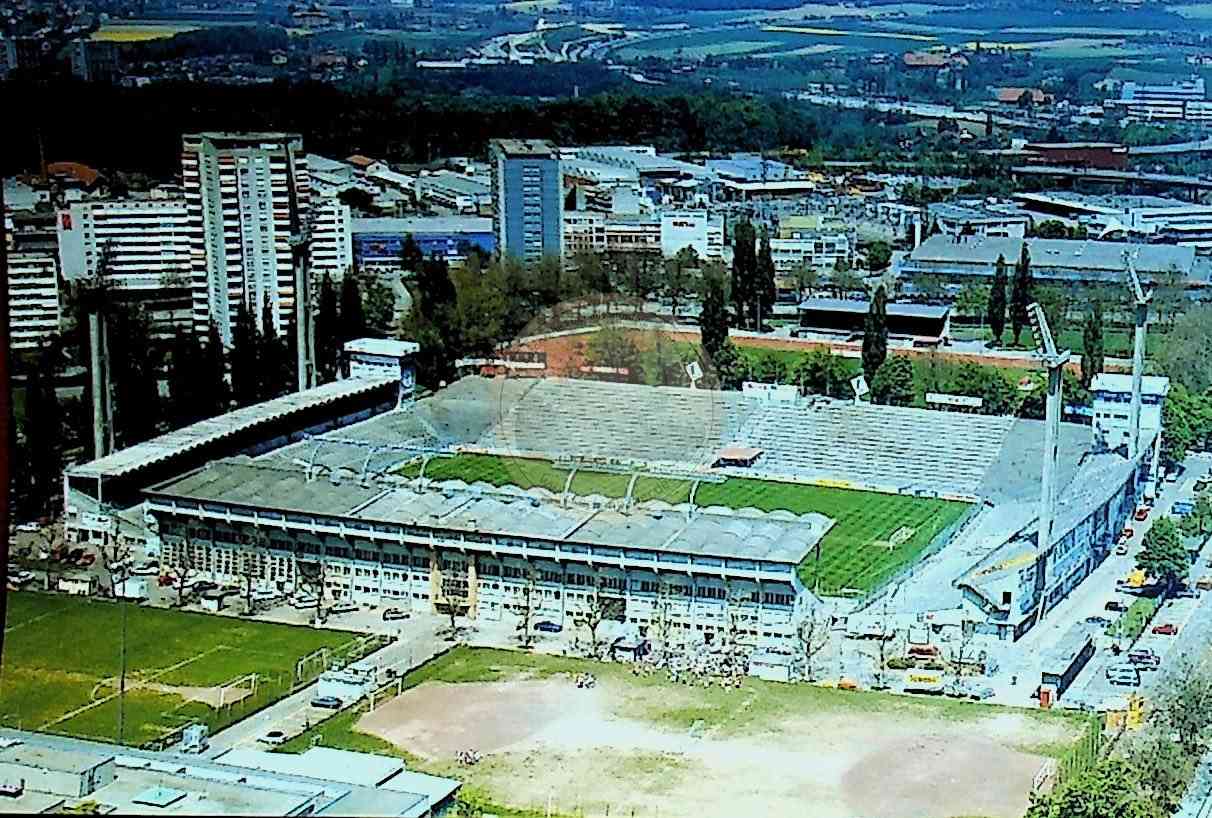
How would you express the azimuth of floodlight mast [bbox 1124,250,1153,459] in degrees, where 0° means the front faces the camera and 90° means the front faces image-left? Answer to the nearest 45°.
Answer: approximately 90°

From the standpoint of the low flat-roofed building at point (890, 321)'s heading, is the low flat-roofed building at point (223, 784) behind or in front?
in front

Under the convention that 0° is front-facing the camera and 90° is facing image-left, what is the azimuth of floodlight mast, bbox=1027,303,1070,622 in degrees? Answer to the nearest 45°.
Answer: approximately 90°

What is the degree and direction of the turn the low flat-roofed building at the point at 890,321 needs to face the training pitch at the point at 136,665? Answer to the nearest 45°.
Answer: approximately 45° to its right

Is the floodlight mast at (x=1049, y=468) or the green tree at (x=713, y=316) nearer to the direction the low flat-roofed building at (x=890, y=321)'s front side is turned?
the floodlight mast

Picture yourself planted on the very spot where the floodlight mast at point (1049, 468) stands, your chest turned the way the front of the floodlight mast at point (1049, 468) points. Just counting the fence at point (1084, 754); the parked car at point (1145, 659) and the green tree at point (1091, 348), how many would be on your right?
1

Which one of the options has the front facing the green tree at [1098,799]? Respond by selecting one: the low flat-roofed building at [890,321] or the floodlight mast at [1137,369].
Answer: the low flat-roofed building

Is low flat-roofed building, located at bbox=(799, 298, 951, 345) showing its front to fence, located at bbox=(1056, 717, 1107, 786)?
yes

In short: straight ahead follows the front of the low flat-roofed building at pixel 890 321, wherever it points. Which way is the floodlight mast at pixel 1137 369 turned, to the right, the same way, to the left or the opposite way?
to the right

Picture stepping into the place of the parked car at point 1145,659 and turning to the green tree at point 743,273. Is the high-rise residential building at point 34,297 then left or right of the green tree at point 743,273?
left

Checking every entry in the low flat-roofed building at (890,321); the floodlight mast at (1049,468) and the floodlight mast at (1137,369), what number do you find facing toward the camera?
1

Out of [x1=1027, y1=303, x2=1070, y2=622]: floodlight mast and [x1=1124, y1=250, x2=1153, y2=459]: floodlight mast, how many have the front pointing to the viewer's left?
2

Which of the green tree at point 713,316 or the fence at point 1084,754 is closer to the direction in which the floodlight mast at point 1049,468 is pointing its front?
the green tree

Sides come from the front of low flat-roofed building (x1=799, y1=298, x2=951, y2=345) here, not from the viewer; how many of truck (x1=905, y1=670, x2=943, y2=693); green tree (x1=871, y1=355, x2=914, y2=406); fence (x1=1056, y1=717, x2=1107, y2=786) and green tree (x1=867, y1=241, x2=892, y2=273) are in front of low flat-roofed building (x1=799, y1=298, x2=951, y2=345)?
3

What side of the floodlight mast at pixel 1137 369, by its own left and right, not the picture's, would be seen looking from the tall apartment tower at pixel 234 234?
front

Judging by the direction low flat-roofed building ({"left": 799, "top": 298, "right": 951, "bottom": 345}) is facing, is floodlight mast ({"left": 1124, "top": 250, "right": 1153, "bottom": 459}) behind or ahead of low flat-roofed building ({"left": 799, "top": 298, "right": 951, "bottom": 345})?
ahead
